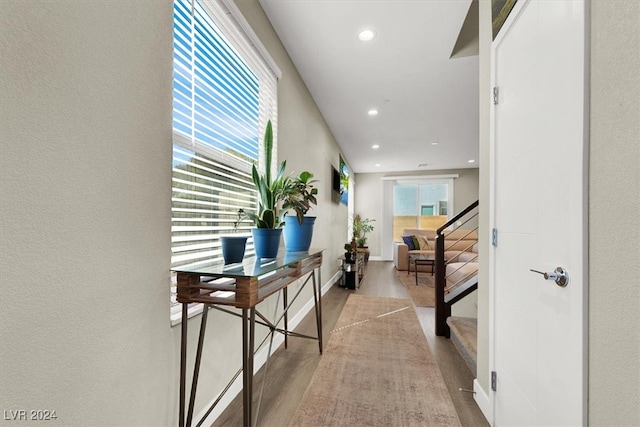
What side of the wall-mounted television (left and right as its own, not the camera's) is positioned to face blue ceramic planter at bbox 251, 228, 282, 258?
right

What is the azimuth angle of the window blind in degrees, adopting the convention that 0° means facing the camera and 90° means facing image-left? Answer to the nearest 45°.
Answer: approximately 315°

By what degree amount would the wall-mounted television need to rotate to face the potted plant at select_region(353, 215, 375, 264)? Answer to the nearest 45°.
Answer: approximately 90° to its left

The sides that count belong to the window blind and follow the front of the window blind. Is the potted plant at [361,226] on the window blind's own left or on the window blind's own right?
on the window blind's own left

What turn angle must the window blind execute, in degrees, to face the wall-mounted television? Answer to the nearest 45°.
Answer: approximately 90° to its left

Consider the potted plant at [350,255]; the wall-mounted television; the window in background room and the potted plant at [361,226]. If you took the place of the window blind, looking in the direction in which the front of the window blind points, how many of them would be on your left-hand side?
4

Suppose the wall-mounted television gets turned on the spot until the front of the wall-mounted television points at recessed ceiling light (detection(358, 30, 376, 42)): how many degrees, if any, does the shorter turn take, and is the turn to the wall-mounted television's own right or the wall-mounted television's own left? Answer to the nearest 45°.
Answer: approximately 90° to the wall-mounted television's own right

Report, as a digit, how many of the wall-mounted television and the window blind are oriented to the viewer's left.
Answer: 0

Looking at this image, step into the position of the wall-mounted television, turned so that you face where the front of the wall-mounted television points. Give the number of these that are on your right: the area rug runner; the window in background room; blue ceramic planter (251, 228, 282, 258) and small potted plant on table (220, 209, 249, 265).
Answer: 3

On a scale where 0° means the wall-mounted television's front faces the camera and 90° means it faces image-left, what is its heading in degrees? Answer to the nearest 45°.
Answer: approximately 270°

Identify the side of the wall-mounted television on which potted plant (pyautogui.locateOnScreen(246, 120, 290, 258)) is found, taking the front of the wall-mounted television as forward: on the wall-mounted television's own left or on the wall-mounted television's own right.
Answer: on the wall-mounted television's own right

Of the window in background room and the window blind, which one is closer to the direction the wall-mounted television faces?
the window in background room
